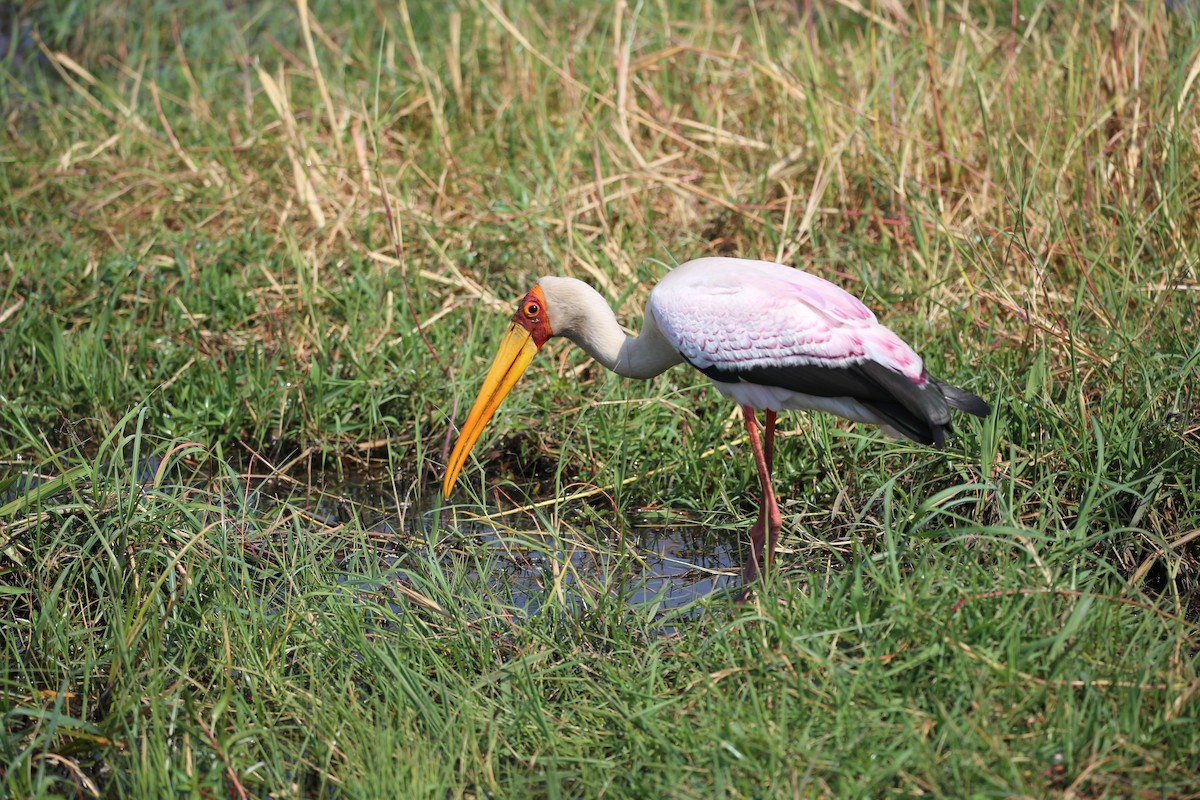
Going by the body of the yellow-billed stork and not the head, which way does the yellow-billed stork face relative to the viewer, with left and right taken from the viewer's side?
facing to the left of the viewer
